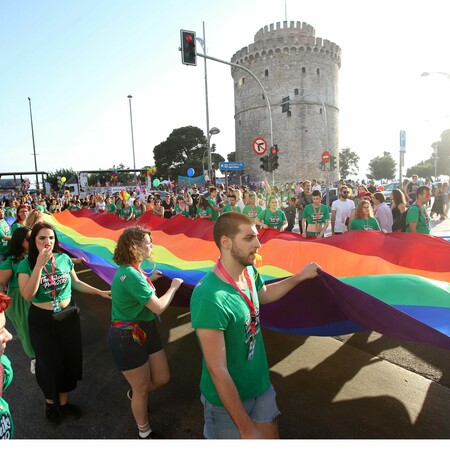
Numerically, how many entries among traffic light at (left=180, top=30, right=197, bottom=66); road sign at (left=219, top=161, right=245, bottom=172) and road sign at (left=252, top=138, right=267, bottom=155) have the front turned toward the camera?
3

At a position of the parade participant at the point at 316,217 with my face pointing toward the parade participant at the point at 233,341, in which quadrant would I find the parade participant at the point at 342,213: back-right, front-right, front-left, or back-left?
back-left

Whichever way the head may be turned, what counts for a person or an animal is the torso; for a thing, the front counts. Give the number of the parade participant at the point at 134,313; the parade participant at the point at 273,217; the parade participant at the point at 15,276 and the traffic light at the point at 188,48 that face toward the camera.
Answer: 2

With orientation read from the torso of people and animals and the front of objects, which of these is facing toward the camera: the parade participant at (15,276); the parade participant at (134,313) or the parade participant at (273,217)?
the parade participant at (273,217)

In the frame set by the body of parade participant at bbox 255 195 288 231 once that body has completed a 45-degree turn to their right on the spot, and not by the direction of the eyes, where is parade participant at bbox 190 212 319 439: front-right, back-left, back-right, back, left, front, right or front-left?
front-left

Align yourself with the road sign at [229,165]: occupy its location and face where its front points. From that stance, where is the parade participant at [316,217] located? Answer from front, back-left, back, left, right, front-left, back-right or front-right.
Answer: front

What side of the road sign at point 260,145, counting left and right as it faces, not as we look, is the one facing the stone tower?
back

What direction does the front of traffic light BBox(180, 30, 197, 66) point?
toward the camera

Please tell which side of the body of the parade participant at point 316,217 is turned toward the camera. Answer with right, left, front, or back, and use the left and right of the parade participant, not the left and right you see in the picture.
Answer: front

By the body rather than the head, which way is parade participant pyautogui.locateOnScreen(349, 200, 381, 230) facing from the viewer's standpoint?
toward the camera

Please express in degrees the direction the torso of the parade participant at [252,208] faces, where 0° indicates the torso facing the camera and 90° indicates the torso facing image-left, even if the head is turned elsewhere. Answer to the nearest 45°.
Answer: approximately 0°

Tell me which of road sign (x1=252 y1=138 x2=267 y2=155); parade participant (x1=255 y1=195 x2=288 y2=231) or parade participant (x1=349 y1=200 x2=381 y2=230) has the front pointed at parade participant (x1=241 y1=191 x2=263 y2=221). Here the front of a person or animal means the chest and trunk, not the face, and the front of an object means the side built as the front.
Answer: the road sign

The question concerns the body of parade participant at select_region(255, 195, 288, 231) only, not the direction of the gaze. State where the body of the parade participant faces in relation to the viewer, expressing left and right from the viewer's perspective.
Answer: facing the viewer

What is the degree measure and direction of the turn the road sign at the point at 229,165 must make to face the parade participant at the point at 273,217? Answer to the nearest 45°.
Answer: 0° — it already faces them

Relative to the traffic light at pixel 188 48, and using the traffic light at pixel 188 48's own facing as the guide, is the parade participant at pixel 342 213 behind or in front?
in front
